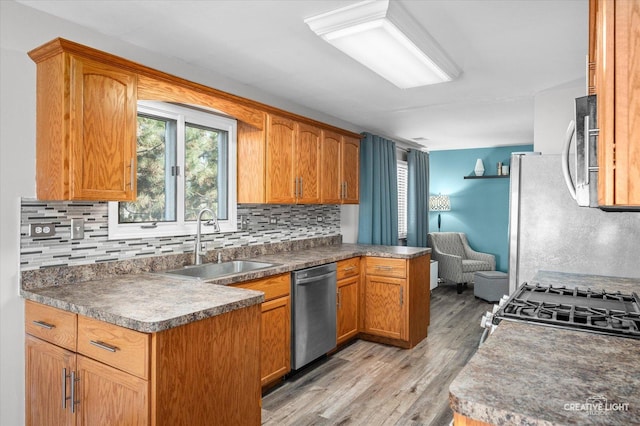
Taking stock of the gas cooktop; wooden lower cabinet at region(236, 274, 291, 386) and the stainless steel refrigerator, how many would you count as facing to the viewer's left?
2

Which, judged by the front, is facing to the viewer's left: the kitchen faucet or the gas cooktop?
the gas cooktop

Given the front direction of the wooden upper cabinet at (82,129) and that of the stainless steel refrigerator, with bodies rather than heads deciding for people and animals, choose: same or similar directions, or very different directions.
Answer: very different directions

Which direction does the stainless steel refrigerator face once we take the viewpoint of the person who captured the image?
facing to the left of the viewer

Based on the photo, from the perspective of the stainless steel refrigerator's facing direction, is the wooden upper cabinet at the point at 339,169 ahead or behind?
ahead

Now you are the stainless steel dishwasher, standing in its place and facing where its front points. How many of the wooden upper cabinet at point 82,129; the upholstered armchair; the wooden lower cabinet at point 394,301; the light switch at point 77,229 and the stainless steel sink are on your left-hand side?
2

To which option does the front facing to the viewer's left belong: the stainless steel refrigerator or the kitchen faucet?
the stainless steel refrigerator

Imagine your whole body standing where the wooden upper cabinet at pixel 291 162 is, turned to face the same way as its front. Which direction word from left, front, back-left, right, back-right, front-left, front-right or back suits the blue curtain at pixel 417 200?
left

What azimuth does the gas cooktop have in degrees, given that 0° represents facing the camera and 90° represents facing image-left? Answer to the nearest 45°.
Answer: approximately 90°

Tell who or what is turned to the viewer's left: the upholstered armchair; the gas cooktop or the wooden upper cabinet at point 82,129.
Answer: the gas cooktop

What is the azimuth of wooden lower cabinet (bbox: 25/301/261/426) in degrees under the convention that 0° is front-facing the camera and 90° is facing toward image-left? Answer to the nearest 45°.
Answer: approximately 45°

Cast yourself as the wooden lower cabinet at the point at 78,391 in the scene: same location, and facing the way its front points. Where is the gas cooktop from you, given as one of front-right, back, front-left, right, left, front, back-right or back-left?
left
